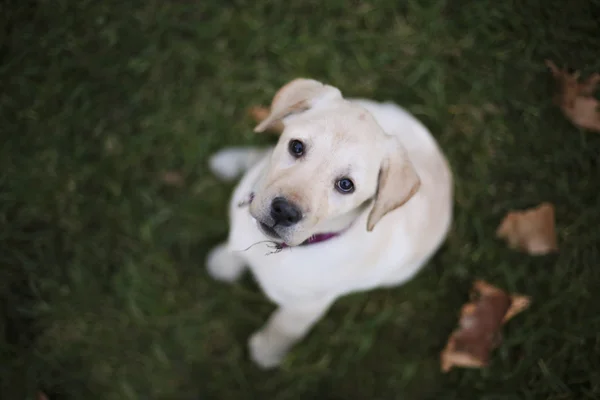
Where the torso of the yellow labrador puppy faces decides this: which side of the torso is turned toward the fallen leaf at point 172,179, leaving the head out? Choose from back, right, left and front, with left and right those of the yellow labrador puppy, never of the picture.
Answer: right

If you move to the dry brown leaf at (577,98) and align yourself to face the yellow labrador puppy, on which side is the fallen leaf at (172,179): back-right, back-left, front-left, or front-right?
front-right

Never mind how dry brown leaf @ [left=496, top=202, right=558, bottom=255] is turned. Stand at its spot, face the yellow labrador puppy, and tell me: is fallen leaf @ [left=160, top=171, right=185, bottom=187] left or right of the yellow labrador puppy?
right

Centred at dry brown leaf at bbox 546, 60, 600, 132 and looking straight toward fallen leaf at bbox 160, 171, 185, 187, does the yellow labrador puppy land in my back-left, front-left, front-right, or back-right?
front-left

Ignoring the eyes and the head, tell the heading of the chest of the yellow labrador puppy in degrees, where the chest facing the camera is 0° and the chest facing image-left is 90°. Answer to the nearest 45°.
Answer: approximately 45°

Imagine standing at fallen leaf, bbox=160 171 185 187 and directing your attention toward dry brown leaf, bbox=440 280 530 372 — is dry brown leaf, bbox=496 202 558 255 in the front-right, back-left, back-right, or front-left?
front-left

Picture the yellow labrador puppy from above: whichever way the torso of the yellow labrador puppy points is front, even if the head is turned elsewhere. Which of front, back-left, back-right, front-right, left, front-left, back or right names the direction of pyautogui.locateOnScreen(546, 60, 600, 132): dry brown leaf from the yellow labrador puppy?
back

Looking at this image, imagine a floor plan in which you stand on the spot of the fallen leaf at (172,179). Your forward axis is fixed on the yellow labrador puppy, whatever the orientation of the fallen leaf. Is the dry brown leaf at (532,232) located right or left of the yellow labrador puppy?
left
